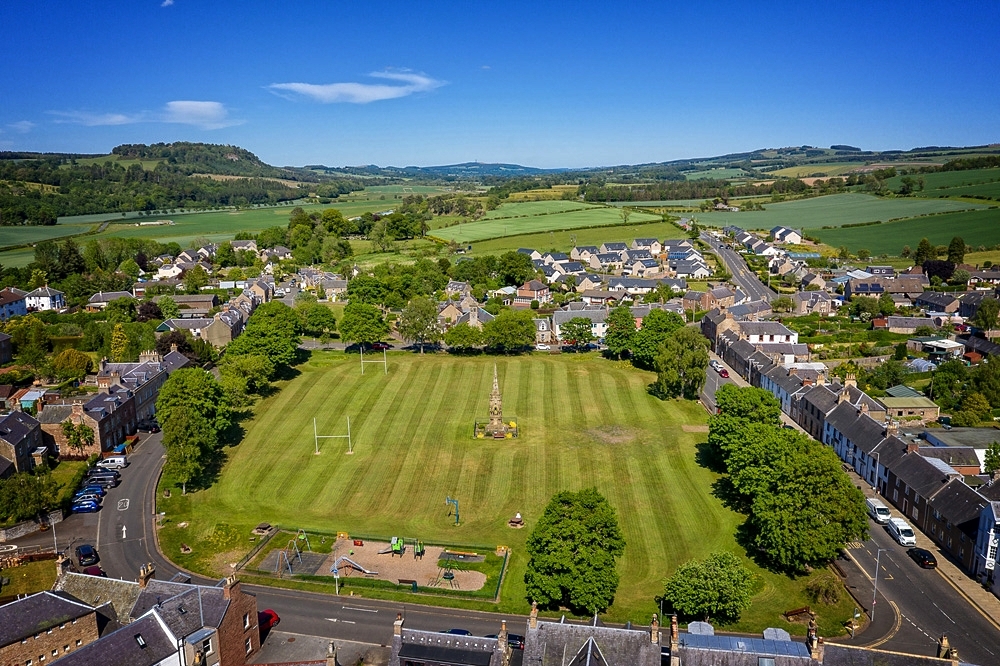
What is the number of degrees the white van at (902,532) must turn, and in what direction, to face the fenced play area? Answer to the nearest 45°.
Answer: approximately 90° to its right

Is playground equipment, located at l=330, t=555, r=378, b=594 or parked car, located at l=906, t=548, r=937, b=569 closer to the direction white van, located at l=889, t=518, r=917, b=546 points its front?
the parked car

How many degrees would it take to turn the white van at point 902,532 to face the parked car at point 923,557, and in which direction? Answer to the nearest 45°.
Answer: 0° — it already faces it

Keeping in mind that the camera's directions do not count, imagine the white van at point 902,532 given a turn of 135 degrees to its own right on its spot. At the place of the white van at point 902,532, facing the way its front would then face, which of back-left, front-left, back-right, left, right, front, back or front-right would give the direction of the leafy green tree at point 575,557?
front-left

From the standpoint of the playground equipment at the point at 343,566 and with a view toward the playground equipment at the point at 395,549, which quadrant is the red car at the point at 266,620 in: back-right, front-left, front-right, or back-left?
back-right

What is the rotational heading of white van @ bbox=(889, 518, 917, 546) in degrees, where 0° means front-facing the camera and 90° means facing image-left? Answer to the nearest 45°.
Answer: approximately 315°

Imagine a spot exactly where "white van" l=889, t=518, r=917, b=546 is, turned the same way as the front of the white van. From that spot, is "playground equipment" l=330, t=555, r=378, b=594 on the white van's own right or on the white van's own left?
on the white van's own right

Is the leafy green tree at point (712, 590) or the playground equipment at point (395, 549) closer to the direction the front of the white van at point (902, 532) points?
the leafy green tree

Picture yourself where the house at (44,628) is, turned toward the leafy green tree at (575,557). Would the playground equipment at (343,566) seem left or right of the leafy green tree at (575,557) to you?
left

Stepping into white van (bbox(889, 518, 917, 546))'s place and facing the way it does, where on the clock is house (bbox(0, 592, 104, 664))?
The house is roughly at 3 o'clock from the white van.

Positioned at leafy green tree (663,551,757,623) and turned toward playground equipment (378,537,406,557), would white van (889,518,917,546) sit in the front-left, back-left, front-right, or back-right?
back-right

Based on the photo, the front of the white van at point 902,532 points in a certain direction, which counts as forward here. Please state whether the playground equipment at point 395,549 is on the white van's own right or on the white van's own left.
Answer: on the white van's own right

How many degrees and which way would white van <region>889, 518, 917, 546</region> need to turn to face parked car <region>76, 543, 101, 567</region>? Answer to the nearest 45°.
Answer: approximately 90° to its right
